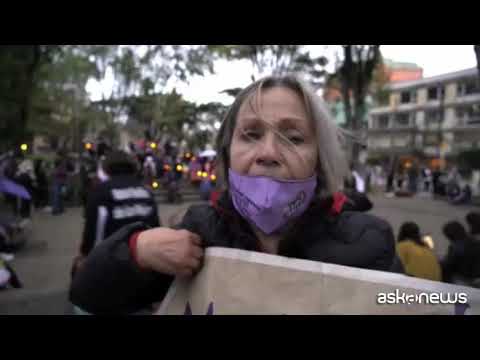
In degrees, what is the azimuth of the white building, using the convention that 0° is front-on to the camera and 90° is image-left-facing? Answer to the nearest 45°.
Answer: approximately 45°

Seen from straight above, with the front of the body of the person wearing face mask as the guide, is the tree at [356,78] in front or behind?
behind

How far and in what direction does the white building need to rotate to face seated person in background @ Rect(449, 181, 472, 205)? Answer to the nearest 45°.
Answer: approximately 45° to its left

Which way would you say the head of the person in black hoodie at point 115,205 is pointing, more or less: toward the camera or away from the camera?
away from the camera

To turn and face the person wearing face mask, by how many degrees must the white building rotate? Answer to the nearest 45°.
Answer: approximately 45° to its left

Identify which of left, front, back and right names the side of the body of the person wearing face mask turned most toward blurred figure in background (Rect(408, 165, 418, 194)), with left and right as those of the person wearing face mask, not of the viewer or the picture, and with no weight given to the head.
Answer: back

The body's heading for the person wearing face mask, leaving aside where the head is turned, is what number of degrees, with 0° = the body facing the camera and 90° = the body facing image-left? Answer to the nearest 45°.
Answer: approximately 0°

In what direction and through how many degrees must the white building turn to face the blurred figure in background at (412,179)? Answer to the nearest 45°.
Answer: approximately 45° to its left
